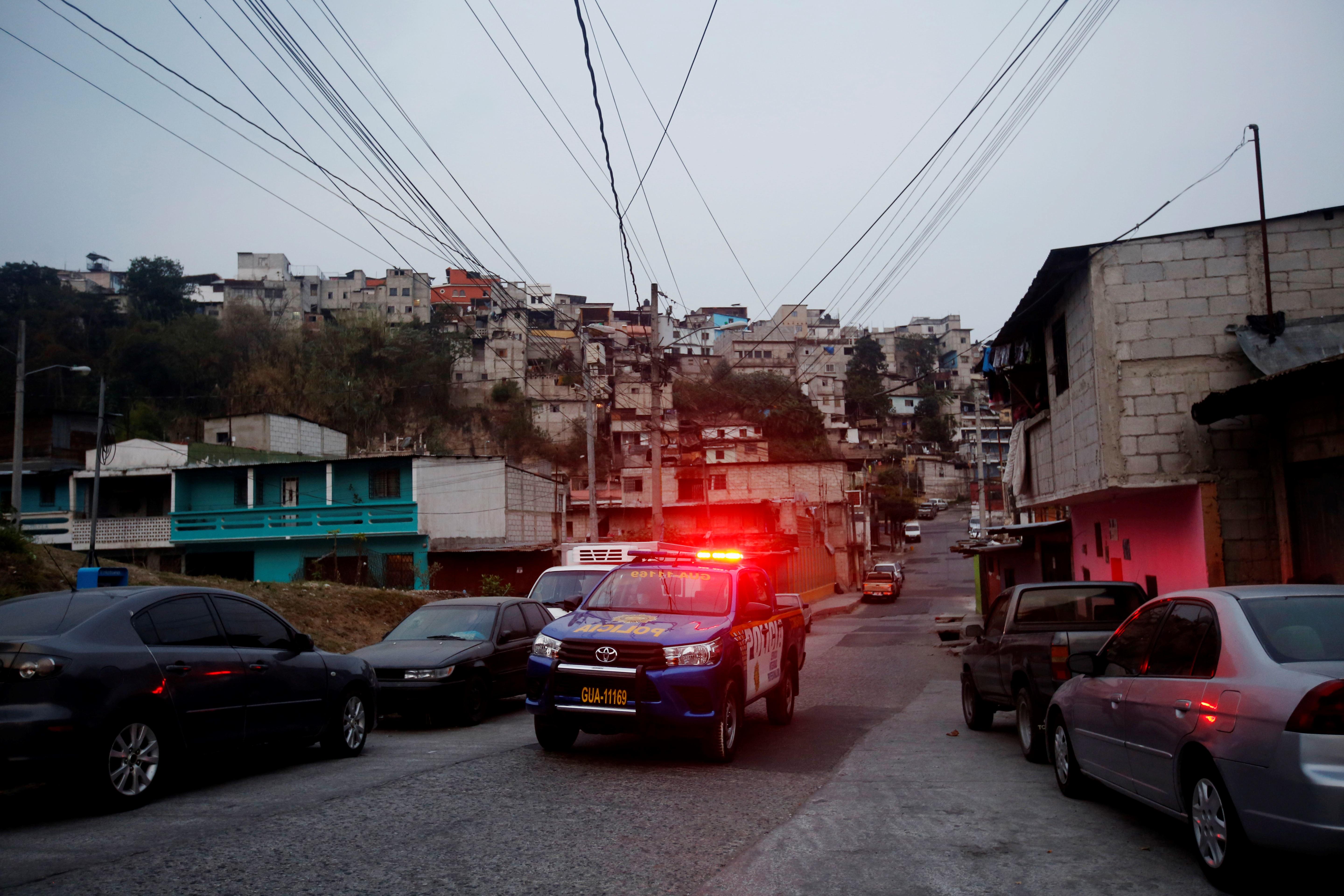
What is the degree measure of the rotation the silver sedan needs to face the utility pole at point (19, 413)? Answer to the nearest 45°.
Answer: approximately 45° to its left

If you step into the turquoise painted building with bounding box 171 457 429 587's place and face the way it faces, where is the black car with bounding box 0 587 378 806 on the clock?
The black car is roughly at 12 o'clock from the turquoise painted building.

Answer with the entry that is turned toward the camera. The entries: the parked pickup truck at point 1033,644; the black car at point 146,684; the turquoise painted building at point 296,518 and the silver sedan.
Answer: the turquoise painted building

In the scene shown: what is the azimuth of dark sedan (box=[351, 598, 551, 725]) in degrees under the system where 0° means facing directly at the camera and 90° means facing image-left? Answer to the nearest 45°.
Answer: approximately 45°

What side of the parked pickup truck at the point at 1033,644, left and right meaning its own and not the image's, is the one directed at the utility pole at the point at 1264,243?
right

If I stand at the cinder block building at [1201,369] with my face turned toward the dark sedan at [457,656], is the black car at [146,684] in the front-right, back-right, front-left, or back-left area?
front-left

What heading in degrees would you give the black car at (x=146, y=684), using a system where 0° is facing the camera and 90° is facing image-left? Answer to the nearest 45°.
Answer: approximately 225°

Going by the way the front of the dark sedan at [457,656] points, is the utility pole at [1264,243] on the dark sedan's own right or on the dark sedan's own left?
on the dark sedan's own left

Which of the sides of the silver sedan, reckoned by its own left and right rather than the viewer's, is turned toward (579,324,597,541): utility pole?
front

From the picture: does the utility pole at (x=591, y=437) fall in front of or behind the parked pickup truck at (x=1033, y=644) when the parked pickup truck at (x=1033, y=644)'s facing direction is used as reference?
in front

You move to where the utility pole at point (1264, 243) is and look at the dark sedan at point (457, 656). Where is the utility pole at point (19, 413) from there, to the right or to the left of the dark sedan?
right

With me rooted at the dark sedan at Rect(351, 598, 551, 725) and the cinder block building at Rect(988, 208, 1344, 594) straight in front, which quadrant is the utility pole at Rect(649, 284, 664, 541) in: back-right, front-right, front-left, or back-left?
front-left

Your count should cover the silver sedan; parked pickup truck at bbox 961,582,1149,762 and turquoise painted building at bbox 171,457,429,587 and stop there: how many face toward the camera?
1

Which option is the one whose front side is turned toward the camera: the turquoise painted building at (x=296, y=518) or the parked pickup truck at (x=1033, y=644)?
the turquoise painted building

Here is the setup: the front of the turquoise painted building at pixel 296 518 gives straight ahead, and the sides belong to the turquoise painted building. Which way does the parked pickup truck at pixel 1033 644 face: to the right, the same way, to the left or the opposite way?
the opposite way

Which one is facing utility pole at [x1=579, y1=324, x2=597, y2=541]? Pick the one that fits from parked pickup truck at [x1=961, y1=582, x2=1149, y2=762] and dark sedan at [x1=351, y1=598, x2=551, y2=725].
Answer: the parked pickup truck

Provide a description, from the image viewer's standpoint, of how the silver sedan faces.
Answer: facing away from the viewer and to the left of the viewer

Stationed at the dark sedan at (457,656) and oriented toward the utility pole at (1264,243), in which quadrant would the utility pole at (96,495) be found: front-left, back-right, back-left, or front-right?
back-left

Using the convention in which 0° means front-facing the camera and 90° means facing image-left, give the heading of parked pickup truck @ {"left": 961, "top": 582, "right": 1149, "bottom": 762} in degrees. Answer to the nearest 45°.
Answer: approximately 135°

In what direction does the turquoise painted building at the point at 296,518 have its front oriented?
toward the camera
